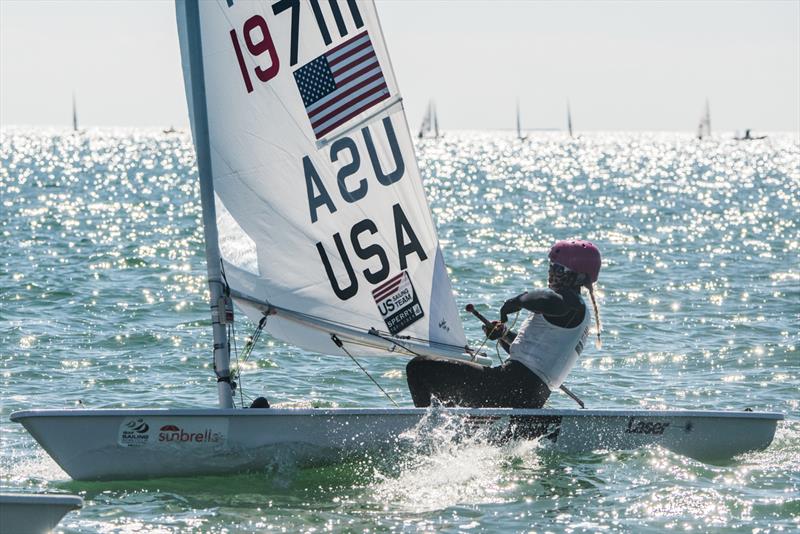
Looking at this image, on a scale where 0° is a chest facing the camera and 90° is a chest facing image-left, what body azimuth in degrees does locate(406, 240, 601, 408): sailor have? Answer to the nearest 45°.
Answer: approximately 90°

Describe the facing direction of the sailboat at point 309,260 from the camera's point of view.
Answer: facing to the left of the viewer
